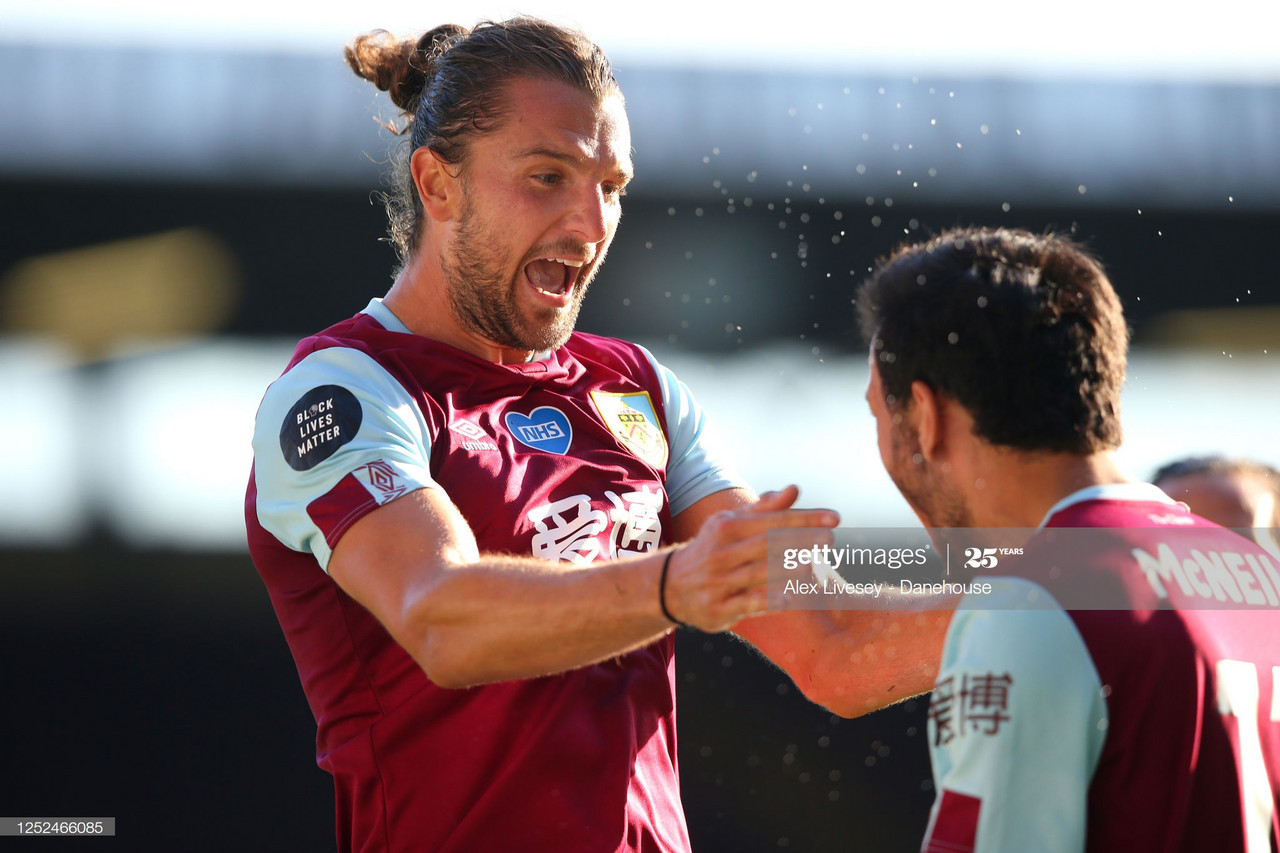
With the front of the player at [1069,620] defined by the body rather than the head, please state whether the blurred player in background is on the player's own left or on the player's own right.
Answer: on the player's own right

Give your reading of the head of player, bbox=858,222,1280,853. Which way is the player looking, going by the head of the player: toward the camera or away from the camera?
away from the camera

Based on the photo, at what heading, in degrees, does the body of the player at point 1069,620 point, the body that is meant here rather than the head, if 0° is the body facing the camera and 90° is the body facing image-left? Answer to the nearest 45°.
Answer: approximately 135°
